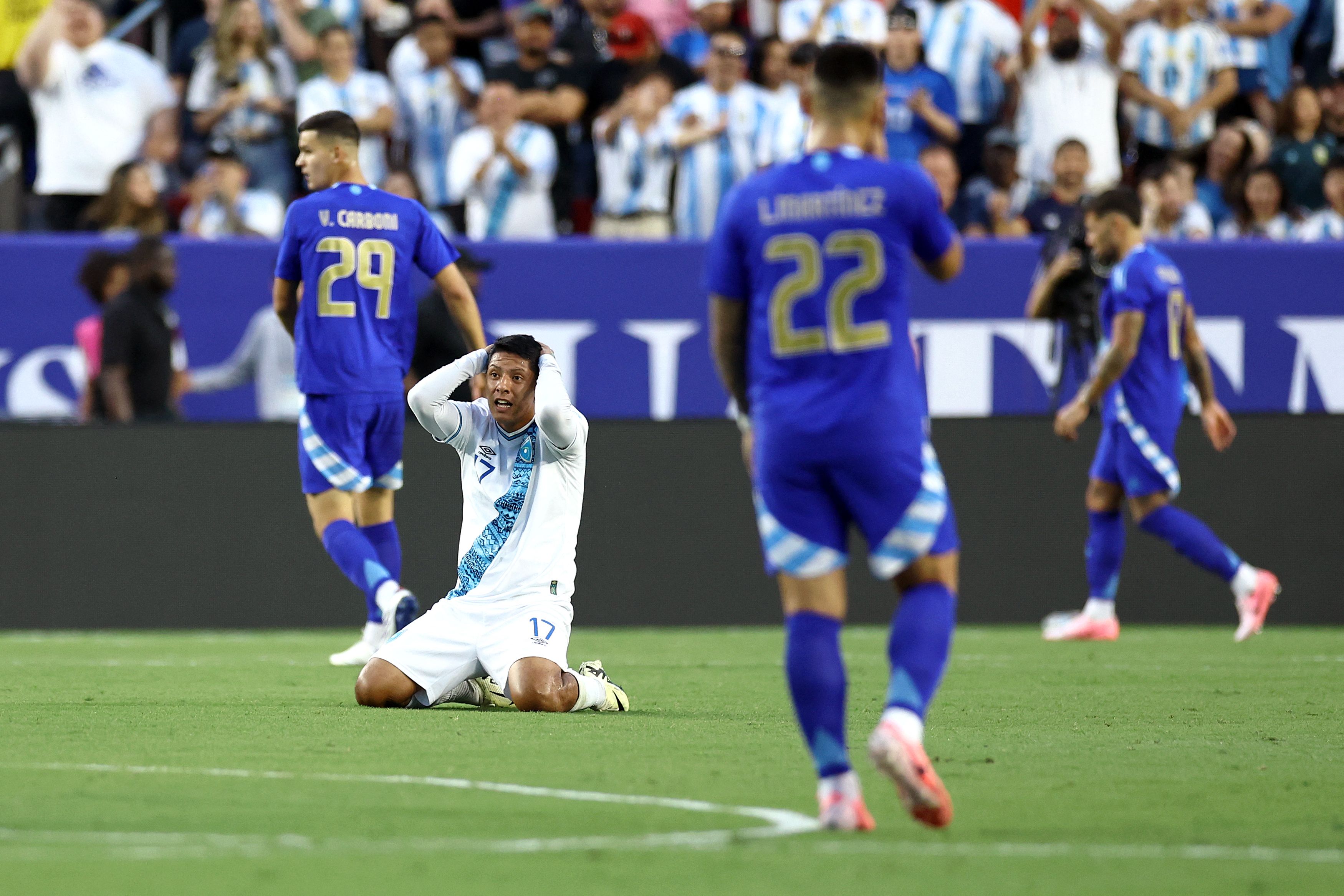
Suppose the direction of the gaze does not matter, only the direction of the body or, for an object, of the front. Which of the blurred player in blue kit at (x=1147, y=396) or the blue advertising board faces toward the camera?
the blue advertising board

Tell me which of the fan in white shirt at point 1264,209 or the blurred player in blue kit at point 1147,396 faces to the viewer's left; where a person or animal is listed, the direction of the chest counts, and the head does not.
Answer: the blurred player in blue kit

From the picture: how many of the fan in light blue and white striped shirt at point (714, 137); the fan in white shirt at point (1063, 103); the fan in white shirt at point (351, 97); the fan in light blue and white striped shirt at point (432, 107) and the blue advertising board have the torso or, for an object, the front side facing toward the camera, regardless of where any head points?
5

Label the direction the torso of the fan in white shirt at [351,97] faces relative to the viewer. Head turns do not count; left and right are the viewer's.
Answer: facing the viewer

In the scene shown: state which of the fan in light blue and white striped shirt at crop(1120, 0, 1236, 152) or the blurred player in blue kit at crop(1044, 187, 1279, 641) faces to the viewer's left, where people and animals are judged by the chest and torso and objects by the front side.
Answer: the blurred player in blue kit

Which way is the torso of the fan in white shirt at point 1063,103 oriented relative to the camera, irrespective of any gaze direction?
toward the camera

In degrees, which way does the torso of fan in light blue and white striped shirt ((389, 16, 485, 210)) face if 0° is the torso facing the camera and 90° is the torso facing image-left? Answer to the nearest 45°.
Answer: approximately 0°

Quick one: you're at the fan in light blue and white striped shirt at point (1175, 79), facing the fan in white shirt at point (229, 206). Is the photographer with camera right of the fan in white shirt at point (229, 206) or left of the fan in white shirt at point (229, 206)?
left

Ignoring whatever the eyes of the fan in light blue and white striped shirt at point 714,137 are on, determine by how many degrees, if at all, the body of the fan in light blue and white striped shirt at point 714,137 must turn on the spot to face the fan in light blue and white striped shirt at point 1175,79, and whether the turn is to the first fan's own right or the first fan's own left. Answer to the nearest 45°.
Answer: approximately 90° to the first fan's own left

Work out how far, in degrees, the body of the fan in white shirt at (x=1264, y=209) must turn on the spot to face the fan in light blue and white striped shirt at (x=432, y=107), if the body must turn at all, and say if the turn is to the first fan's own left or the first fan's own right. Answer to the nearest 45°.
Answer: approximately 90° to the first fan's own right

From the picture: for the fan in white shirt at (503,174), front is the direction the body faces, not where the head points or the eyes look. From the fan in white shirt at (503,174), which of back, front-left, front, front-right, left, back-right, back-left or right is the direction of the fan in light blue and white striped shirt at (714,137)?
left

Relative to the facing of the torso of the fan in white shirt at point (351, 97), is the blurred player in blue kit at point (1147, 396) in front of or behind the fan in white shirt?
in front

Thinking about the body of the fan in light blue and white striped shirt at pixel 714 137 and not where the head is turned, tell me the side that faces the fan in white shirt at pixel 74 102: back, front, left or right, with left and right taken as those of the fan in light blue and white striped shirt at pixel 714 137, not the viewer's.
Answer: right

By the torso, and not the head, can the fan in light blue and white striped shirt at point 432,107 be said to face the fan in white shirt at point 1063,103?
no

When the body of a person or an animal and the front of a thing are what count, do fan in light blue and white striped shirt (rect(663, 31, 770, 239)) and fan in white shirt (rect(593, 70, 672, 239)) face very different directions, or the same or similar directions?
same or similar directions

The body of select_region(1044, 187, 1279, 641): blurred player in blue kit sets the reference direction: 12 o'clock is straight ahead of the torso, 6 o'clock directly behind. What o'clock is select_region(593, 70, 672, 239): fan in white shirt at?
The fan in white shirt is roughly at 1 o'clock from the blurred player in blue kit.

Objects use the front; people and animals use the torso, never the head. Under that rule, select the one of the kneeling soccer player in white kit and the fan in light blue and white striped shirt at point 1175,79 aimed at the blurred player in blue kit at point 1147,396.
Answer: the fan in light blue and white striped shirt

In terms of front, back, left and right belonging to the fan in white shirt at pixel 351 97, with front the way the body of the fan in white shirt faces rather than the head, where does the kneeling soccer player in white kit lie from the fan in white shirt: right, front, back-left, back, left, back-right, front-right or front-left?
front

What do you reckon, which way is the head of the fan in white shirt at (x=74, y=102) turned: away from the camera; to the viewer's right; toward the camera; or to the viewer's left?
toward the camera

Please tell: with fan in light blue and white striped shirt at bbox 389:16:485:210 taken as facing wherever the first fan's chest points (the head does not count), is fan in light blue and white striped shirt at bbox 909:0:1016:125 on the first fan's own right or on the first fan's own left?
on the first fan's own left

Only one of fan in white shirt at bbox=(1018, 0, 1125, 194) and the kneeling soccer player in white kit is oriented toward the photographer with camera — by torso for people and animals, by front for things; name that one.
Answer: the fan in white shirt
